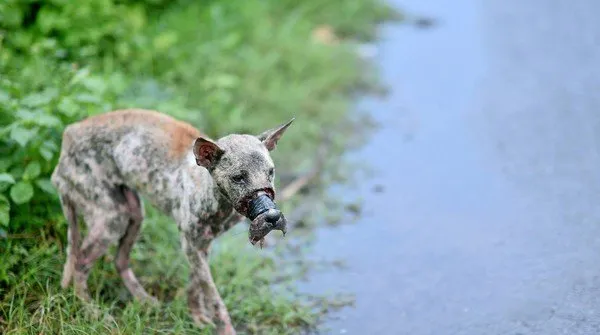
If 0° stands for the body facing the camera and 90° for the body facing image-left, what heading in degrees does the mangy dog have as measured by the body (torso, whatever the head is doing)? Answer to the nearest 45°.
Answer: approximately 315°
